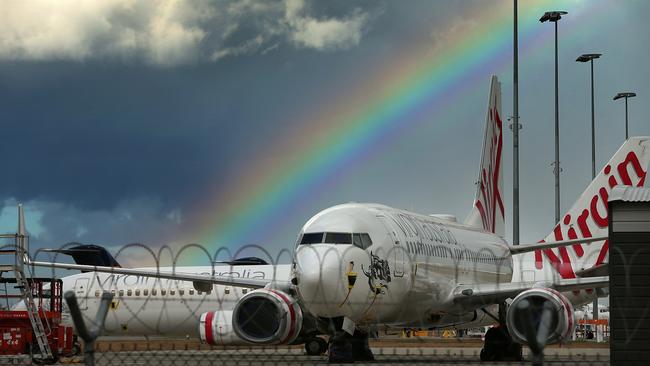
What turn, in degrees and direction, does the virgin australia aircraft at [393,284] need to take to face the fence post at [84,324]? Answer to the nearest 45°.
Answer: approximately 45° to its left

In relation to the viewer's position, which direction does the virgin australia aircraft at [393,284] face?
facing the viewer and to the left of the viewer
